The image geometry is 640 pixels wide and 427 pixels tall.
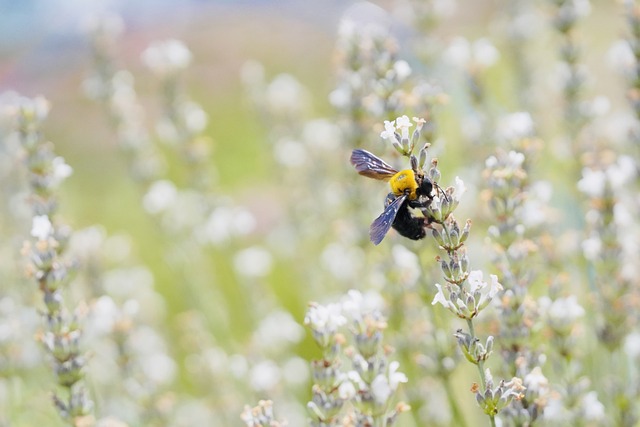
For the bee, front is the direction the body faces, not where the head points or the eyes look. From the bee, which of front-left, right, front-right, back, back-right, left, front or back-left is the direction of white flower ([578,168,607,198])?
front-left

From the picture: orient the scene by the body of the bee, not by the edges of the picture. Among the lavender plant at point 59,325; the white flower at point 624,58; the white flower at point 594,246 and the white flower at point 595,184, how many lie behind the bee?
1

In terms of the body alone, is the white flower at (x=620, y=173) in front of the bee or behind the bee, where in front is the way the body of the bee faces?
in front

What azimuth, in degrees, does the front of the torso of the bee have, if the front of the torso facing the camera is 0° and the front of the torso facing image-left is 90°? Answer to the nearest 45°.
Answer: approximately 270°

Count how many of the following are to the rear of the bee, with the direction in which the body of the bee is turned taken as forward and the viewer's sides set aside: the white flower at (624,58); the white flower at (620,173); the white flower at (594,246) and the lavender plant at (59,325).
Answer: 1

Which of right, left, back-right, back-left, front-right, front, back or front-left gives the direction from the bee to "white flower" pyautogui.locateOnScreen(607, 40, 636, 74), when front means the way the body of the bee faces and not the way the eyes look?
front-left

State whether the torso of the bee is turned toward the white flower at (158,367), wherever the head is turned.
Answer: no

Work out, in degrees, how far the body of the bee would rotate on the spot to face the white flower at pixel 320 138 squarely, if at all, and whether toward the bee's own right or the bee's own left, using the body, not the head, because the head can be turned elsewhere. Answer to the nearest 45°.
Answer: approximately 90° to the bee's own left

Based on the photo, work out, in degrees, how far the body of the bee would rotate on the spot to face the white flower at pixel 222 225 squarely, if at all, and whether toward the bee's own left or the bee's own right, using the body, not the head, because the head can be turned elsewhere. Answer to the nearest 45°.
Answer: approximately 135° to the bee's own left

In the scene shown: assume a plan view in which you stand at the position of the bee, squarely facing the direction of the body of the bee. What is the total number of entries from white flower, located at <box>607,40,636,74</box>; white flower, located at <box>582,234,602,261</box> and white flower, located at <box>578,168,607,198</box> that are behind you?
0

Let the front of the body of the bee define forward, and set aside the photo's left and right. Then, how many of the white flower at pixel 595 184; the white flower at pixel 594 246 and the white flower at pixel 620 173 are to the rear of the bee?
0

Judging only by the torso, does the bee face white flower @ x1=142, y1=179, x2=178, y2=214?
no
